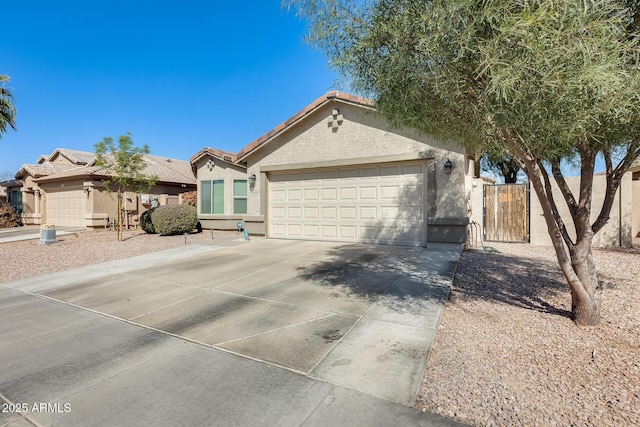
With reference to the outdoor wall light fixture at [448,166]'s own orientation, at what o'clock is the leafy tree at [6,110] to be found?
The leafy tree is roughly at 3 o'clock from the outdoor wall light fixture.

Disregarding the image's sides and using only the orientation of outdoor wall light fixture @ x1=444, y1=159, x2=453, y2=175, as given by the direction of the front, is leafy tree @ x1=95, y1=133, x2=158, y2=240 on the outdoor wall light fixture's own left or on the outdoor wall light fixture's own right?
on the outdoor wall light fixture's own right

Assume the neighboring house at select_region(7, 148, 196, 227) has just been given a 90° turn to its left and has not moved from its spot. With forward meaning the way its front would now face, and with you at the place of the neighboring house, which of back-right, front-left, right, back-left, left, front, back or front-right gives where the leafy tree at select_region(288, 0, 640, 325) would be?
front-right

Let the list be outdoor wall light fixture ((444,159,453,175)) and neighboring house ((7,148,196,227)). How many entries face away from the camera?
0

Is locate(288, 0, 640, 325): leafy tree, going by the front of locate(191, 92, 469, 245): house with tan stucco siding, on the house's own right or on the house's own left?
on the house's own left

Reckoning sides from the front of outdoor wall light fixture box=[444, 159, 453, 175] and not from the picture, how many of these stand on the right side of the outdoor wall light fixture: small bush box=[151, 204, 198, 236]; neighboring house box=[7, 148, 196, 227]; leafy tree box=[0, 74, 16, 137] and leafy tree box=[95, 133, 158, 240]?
4

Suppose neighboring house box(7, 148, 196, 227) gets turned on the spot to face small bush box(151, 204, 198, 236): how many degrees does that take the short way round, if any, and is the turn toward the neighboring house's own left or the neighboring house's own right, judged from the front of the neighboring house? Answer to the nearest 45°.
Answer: approximately 45° to the neighboring house's own left

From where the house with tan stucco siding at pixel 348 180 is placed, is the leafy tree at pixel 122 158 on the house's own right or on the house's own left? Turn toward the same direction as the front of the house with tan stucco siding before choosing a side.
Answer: on the house's own right

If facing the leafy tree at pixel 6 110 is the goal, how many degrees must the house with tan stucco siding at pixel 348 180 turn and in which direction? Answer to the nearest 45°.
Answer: approximately 45° to its right
